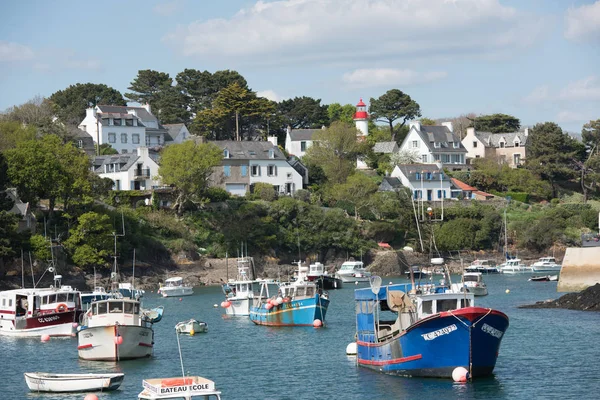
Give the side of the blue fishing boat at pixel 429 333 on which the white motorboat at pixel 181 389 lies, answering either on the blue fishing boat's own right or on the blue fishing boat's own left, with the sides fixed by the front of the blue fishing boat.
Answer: on the blue fishing boat's own right

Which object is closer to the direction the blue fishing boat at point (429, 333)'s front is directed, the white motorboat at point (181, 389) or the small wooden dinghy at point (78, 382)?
the white motorboat

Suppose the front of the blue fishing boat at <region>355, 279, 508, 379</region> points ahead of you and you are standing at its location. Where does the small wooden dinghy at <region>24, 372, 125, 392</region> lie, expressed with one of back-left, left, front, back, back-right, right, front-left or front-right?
back-right

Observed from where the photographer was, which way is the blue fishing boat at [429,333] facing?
facing the viewer and to the right of the viewer
